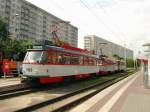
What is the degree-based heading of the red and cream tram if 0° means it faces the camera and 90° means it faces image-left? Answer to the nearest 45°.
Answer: approximately 45°
